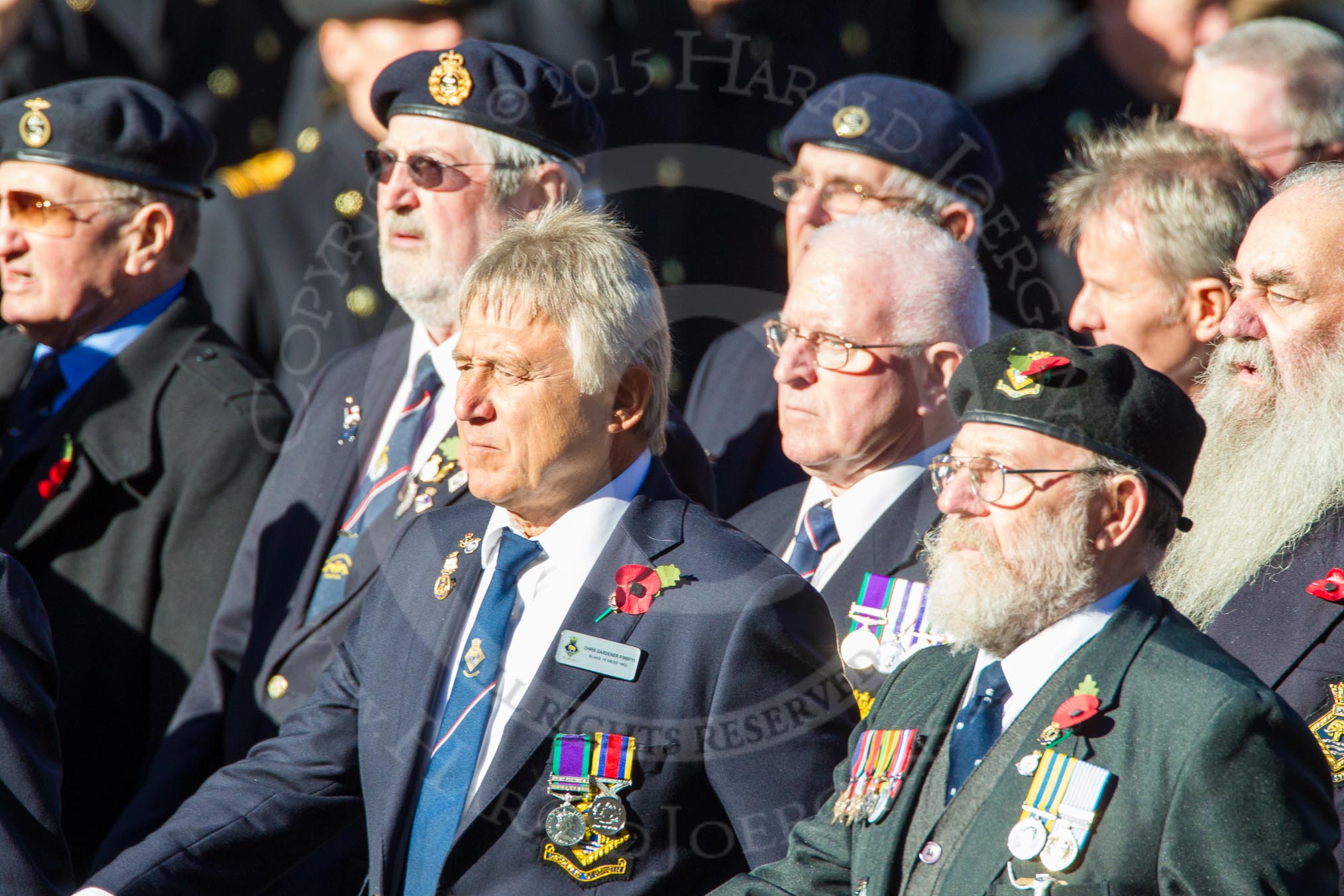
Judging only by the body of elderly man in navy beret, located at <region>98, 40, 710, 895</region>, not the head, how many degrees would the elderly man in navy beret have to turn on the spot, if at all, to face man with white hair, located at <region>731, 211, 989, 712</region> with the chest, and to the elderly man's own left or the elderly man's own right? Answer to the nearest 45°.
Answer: approximately 90° to the elderly man's own left

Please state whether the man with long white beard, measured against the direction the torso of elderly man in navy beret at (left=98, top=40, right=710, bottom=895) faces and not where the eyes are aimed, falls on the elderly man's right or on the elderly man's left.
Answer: on the elderly man's left

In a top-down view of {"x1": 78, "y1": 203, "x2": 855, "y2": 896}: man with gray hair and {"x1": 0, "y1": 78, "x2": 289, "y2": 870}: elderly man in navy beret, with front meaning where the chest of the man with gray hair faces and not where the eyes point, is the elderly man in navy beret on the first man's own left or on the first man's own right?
on the first man's own right

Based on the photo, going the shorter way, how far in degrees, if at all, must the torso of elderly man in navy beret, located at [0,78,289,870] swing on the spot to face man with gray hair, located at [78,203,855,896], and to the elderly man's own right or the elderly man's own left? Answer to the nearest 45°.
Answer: approximately 90° to the elderly man's own left

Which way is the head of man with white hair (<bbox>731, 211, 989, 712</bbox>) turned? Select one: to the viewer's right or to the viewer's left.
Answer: to the viewer's left

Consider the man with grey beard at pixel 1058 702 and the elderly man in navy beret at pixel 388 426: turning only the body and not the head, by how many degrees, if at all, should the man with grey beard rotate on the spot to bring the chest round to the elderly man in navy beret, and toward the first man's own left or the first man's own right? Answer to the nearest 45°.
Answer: approximately 90° to the first man's own right

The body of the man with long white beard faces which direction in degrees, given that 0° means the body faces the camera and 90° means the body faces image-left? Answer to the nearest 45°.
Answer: approximately 45°

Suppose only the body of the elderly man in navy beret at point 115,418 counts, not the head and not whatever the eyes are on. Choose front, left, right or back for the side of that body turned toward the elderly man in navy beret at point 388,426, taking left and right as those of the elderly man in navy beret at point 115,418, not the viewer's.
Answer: left

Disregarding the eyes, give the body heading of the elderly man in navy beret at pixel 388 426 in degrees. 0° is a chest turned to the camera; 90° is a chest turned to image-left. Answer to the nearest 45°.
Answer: approximately 45°

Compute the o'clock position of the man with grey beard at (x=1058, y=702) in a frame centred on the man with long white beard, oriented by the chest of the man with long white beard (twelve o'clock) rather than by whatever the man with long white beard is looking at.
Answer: The man with grey beard is roughly at 11 o'clock from the man with long white beard.
